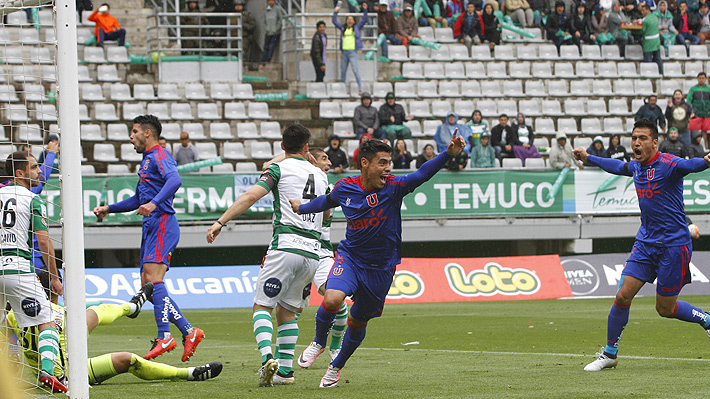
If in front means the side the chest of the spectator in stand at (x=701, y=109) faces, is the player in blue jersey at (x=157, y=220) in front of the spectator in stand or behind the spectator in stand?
in front

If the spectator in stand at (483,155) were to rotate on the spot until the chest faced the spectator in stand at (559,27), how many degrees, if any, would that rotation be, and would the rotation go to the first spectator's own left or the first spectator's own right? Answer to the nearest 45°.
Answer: approximately 180°

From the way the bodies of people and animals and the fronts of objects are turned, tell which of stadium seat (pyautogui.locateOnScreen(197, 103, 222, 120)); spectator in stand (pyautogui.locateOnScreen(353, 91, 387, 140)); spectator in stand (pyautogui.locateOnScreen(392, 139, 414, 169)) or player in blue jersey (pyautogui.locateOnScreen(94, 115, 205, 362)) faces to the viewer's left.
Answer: the player in blue jersey

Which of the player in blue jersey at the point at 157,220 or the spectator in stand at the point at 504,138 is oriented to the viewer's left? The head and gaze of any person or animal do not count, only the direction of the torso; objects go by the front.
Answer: the player in blue jersey

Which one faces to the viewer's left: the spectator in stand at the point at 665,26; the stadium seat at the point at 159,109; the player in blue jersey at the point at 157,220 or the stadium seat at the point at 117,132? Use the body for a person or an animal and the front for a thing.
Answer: the player in blue jersey

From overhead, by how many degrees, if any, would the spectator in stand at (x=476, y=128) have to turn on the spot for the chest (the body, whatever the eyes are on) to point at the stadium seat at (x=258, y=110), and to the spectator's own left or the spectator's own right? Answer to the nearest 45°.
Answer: approximately 90° to the spectator's own right

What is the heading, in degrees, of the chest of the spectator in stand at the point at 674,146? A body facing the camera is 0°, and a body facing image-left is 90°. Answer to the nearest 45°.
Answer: approximately 0°

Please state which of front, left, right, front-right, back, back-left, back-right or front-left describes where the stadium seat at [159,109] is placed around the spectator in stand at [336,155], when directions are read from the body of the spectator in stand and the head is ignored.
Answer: back-right

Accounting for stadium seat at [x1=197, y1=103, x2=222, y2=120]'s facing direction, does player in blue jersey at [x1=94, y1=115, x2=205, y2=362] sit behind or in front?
in front

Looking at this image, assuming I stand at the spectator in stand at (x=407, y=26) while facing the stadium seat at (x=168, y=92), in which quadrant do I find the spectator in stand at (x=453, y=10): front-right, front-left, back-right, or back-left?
back-right
